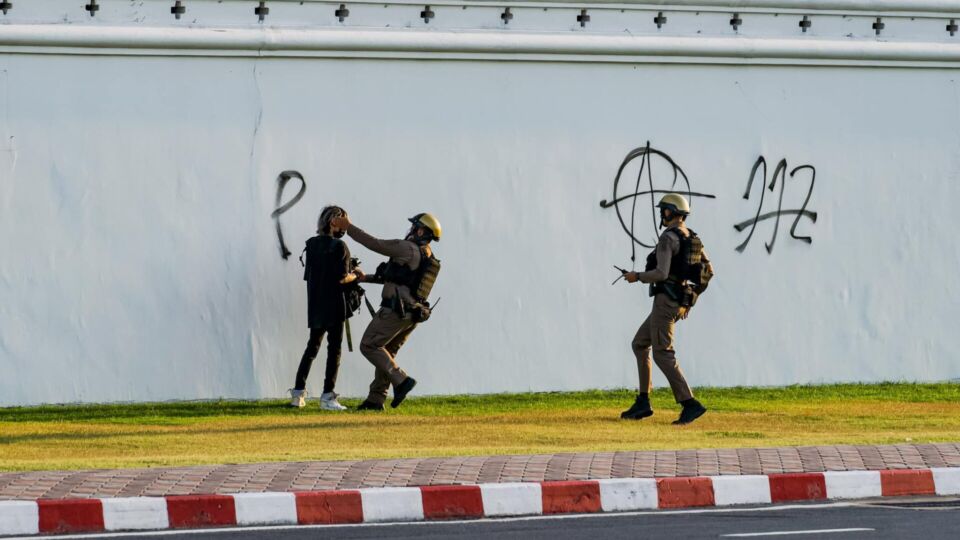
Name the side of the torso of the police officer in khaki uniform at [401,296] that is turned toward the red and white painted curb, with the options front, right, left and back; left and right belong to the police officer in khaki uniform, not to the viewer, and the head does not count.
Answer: left

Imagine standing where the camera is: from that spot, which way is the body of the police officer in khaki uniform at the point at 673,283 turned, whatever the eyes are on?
to the viewer's left

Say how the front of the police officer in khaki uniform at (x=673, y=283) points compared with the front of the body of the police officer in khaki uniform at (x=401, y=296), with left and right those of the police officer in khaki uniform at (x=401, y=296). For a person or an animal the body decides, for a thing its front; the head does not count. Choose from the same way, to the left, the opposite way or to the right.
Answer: the same way

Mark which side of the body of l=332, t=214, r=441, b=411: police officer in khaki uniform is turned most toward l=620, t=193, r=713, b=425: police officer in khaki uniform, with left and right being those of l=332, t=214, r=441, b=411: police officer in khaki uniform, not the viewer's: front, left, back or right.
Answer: back

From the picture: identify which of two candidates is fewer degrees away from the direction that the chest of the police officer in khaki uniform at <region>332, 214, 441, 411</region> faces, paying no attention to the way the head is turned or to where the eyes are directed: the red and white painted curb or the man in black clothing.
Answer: the man in black clothing

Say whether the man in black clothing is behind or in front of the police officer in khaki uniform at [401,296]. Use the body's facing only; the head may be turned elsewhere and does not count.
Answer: in front

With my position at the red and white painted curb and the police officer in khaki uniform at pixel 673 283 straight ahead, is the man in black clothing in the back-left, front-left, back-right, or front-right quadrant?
front-left

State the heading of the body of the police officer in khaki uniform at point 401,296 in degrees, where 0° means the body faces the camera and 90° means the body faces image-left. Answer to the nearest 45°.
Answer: approximately 90°

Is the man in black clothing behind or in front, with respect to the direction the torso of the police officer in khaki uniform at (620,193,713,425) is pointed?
in front

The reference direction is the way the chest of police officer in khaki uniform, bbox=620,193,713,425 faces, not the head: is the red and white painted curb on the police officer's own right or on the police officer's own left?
on the police officer's own left

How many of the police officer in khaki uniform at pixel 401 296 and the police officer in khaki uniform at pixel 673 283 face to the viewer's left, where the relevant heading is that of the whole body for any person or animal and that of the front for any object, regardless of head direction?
2
